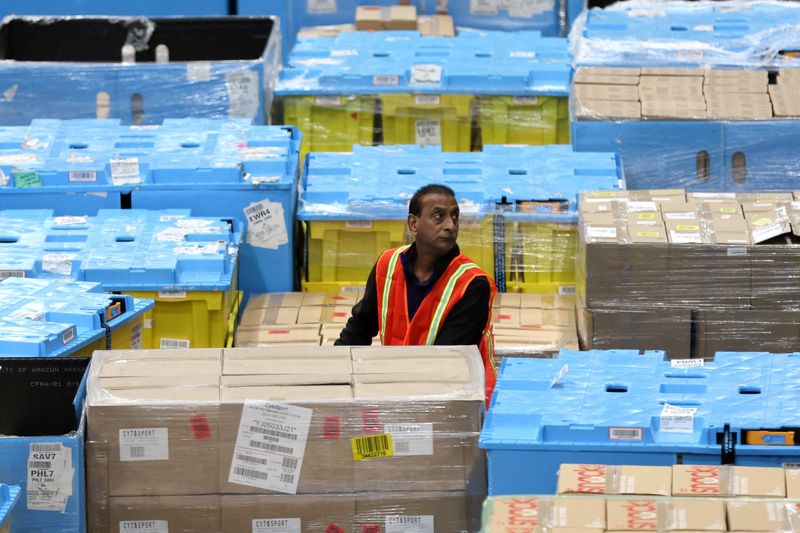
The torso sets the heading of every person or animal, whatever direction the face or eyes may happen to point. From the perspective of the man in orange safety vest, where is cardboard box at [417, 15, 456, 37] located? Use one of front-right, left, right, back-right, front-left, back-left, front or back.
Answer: back-right

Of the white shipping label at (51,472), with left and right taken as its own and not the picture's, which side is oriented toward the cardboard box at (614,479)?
left

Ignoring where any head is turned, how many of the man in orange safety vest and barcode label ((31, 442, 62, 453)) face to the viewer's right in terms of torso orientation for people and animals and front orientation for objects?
0

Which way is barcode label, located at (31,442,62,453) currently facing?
toward the camera

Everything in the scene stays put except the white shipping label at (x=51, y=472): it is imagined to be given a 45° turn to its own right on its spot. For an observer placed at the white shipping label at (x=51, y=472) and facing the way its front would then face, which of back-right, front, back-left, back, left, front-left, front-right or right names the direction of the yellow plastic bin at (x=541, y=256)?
back

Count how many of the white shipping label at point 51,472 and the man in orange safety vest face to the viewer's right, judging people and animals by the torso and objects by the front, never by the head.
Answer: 0

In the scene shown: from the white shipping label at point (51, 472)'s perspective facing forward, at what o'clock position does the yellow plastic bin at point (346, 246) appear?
The yellow plastic bin is roughly at 7 o'clock from the white shipping label.

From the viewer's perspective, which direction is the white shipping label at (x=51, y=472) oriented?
toward the camera

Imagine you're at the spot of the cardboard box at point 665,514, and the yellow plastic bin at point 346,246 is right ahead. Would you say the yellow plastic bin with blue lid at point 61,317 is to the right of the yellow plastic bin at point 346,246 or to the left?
left

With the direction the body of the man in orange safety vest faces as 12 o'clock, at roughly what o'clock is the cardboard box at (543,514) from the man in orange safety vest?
The cardboard box is roughly at 10 o'clock from the man in orange safety vest.

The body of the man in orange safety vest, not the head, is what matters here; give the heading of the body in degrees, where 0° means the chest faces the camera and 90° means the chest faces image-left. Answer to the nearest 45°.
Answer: approximately 45°
